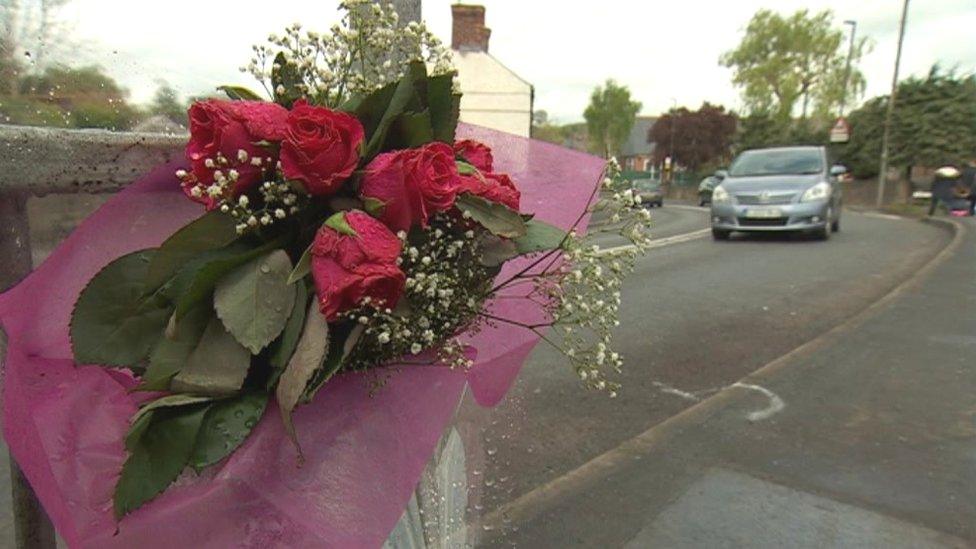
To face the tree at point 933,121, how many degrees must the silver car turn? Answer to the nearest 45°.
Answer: approximately 180°

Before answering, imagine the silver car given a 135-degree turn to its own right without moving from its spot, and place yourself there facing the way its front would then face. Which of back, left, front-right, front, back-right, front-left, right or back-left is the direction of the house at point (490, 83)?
front

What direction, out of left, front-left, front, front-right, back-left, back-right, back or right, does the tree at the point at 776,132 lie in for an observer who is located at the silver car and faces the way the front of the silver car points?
back

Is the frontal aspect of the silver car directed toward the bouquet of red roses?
yes

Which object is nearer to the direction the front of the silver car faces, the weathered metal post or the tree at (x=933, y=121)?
the weathered metal post

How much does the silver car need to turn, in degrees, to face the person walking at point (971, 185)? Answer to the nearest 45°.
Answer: approximately 135° to its left

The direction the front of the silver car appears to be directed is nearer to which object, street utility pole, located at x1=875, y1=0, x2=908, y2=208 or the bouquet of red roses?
the bouquet of red roses

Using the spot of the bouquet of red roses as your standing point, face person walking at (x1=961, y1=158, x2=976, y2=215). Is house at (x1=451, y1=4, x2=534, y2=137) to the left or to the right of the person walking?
left

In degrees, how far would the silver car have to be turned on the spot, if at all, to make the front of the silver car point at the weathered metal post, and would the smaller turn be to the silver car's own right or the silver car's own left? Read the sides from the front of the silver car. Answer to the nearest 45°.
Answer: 0° — it already faces it

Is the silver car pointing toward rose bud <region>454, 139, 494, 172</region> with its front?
yes

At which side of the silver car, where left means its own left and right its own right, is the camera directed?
front

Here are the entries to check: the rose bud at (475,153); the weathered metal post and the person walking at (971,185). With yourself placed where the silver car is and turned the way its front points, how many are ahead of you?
2

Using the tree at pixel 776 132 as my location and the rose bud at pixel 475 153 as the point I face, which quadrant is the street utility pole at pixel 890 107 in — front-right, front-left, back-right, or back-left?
front-left
